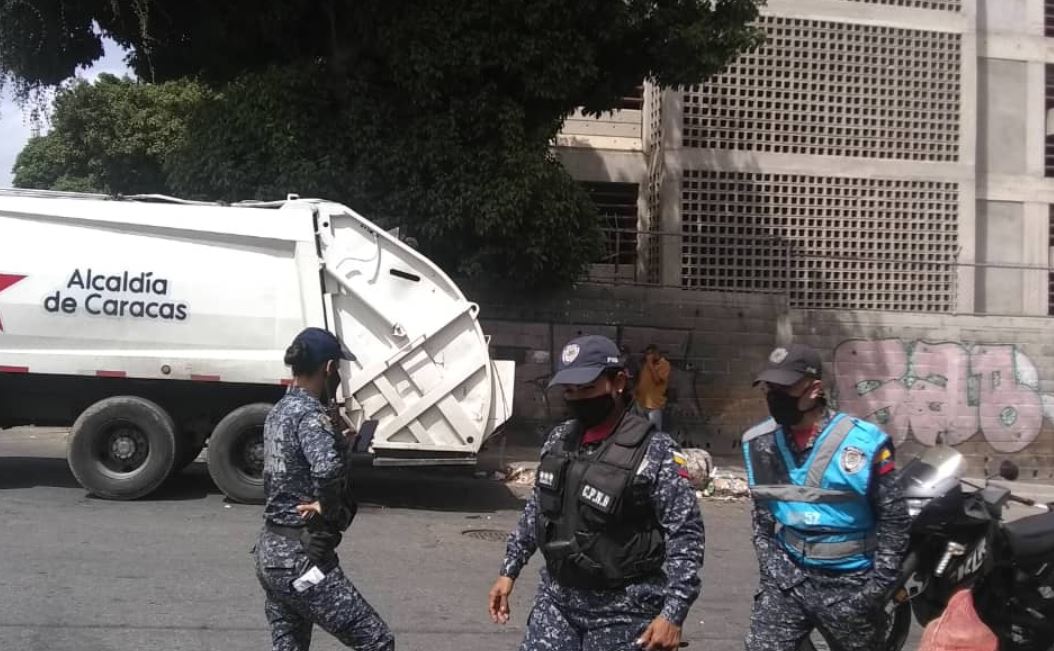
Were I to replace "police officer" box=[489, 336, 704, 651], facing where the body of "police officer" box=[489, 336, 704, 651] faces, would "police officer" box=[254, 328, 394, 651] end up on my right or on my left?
on my right

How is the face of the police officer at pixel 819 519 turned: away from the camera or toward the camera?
toward the camera

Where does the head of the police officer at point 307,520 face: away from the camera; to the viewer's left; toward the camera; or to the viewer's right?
to the viewer's right

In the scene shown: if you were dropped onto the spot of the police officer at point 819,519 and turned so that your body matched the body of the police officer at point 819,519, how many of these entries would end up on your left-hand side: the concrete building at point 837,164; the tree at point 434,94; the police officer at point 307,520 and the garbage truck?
0

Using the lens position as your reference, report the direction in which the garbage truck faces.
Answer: facing to the left of the viewer

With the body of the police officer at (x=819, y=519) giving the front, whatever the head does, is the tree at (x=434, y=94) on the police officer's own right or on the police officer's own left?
on the police officer's own right

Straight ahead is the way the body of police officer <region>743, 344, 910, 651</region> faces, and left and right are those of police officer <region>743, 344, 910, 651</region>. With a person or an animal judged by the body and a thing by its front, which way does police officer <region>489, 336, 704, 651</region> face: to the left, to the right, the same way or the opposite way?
the same way

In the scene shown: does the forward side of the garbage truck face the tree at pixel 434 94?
no

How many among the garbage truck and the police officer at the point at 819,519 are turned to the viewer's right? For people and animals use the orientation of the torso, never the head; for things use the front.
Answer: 0

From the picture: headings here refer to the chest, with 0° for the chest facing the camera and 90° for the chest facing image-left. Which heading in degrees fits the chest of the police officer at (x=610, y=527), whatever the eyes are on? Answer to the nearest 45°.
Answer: approximately 45°

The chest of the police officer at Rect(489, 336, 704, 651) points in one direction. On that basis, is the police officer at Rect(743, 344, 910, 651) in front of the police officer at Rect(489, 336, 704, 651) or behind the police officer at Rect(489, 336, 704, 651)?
behind

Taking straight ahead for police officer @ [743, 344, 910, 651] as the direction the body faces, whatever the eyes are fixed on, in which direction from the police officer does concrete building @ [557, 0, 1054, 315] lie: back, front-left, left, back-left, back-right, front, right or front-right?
back-right
